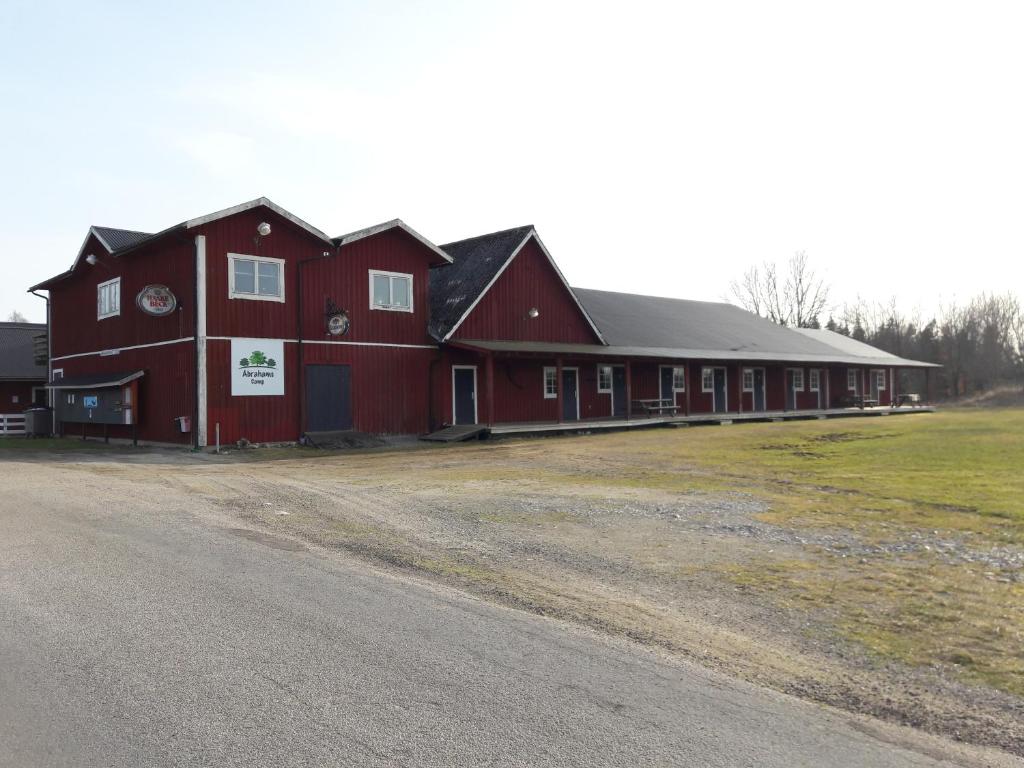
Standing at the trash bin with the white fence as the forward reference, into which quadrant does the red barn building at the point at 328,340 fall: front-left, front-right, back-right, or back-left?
back-right

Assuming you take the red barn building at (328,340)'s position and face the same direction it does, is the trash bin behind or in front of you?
behind

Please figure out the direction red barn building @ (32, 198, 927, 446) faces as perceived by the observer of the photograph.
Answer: facing the viewer and to the right of the viewer

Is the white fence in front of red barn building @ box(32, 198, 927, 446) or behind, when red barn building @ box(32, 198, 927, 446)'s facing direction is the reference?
behind
